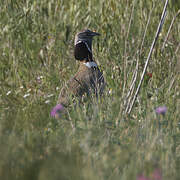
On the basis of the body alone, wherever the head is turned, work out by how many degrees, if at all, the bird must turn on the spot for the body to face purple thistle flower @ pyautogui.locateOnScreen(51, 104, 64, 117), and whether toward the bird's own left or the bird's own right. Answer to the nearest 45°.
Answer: approximately 90° to the bird's own right
